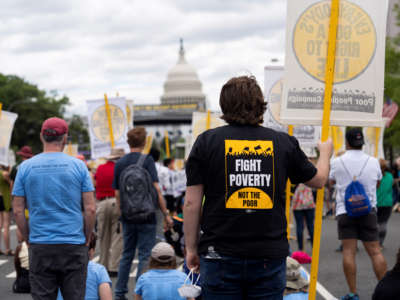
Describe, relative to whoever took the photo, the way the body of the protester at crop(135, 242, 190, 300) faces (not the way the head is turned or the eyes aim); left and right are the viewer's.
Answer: facing away from the viewer

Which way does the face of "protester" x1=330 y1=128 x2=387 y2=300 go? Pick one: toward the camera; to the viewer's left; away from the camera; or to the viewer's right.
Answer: away from the camera

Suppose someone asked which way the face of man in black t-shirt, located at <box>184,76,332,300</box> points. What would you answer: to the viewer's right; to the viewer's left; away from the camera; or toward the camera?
away from the camera

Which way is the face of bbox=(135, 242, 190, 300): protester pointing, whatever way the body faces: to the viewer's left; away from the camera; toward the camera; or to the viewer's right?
away from the camera

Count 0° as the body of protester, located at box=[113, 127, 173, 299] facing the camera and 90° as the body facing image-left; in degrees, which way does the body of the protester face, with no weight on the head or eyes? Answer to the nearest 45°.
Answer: approximately 180°

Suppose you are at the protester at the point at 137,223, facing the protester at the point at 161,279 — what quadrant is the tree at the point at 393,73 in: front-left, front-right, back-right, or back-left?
back-left

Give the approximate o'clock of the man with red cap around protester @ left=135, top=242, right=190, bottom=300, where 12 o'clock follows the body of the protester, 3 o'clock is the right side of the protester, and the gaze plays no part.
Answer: The man with red cap is roughly at 8 o'clock from the protester.

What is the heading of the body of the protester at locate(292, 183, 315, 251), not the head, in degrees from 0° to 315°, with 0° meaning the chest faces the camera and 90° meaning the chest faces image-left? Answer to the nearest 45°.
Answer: approximately 180°

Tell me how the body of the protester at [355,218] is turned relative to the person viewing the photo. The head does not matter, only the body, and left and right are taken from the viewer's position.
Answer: facing away from the viewer

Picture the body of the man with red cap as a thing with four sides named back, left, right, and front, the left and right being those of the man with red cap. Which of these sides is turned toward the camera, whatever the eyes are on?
back
